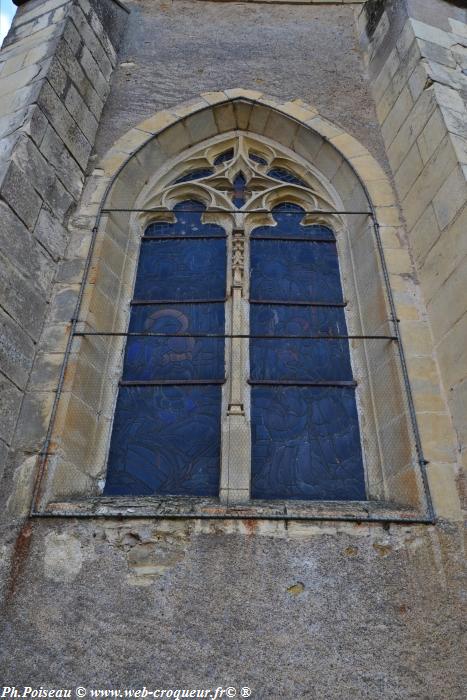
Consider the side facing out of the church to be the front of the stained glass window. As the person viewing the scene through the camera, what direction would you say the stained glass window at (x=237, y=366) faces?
facing the viewer
